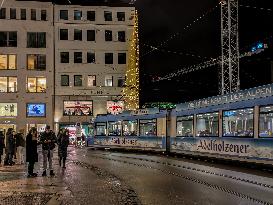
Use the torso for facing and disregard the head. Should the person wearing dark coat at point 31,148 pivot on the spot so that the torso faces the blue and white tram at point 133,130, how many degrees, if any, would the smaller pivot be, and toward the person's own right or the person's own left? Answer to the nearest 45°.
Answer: approximately 90° to the person's own left

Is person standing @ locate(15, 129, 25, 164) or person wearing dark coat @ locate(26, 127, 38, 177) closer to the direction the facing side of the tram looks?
the person standing

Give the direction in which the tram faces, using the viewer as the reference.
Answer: facing away from the viewer and to the left of the viewer

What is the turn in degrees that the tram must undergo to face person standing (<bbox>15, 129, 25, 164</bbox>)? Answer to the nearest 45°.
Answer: approximately 45° to its left

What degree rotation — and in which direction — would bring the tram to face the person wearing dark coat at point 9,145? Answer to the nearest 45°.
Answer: approximately 45° to its left
